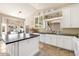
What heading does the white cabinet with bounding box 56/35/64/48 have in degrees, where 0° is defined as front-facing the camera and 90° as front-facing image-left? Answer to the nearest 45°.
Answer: approximately 45°

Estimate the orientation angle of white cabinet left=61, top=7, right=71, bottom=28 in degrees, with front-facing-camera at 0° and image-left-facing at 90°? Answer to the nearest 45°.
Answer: approximately 45°
